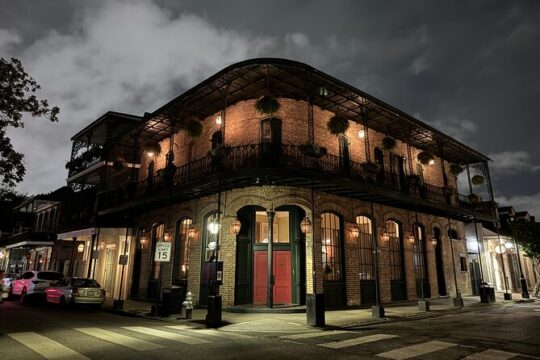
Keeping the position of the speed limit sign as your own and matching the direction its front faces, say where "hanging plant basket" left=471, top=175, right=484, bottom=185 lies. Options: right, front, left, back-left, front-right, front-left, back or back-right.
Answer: left

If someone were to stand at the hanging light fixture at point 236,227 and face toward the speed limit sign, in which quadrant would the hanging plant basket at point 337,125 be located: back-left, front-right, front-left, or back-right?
back-left

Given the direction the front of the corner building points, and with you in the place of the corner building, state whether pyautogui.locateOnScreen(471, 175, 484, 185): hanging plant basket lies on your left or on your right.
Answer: on your left

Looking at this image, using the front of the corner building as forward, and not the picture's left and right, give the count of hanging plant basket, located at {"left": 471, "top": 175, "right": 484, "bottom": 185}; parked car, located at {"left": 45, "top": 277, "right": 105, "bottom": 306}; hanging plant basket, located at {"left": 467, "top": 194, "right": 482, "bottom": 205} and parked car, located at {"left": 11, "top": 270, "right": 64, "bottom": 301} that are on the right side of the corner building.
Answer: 2

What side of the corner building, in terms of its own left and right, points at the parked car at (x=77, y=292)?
right

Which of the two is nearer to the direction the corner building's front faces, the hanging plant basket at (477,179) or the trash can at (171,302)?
the trash can

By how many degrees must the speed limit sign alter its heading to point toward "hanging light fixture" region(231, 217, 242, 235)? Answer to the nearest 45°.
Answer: approximately 90° to its left

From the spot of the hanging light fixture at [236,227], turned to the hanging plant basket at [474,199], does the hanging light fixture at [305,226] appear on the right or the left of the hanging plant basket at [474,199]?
right

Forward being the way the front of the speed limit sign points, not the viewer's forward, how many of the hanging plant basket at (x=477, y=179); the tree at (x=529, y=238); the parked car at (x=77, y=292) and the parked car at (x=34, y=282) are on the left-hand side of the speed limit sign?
2

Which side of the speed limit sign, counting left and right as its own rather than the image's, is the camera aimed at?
front

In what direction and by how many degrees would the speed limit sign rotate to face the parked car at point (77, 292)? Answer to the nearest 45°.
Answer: approximately 135° to its right

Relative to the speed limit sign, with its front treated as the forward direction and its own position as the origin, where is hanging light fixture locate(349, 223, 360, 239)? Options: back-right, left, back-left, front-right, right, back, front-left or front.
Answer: left

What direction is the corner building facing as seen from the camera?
toward the camera

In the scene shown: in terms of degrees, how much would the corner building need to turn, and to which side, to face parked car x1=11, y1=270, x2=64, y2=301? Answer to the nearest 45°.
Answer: approximately 90° to its right
